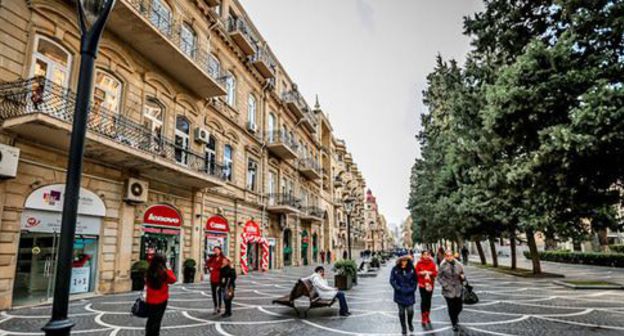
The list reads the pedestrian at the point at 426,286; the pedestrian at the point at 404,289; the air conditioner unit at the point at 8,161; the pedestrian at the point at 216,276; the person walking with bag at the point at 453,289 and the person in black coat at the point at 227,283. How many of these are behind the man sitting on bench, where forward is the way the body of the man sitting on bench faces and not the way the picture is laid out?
3

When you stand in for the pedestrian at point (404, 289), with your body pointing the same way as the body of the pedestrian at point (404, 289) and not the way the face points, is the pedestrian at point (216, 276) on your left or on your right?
on your right

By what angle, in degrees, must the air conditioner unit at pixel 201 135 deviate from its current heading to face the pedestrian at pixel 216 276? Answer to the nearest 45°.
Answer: approximately 45° to its right

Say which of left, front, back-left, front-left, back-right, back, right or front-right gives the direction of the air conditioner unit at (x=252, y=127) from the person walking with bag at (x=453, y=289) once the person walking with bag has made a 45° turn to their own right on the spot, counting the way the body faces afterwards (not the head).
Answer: right

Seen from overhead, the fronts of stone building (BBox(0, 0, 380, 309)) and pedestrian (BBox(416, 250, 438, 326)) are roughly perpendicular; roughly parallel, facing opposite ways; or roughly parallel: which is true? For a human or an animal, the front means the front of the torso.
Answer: roughly perpendicular

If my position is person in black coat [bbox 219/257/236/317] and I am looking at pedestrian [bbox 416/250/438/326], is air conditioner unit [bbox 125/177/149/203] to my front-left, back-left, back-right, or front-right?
back-left

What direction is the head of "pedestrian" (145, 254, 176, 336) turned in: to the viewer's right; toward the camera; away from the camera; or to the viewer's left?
away from the camera

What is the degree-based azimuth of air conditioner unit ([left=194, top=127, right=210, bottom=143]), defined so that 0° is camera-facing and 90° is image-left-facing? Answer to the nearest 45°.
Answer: approximately 315°

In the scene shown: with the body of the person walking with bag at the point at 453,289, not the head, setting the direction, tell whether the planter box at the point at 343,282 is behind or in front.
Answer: behind

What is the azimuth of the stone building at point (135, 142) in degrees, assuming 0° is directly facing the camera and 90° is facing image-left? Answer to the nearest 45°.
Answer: approximately 315°

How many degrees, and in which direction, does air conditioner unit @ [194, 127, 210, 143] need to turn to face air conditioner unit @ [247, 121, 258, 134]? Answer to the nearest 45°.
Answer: approximately 90° to its left

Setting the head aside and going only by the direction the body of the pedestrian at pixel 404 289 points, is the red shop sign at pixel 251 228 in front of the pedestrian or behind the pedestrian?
behind
